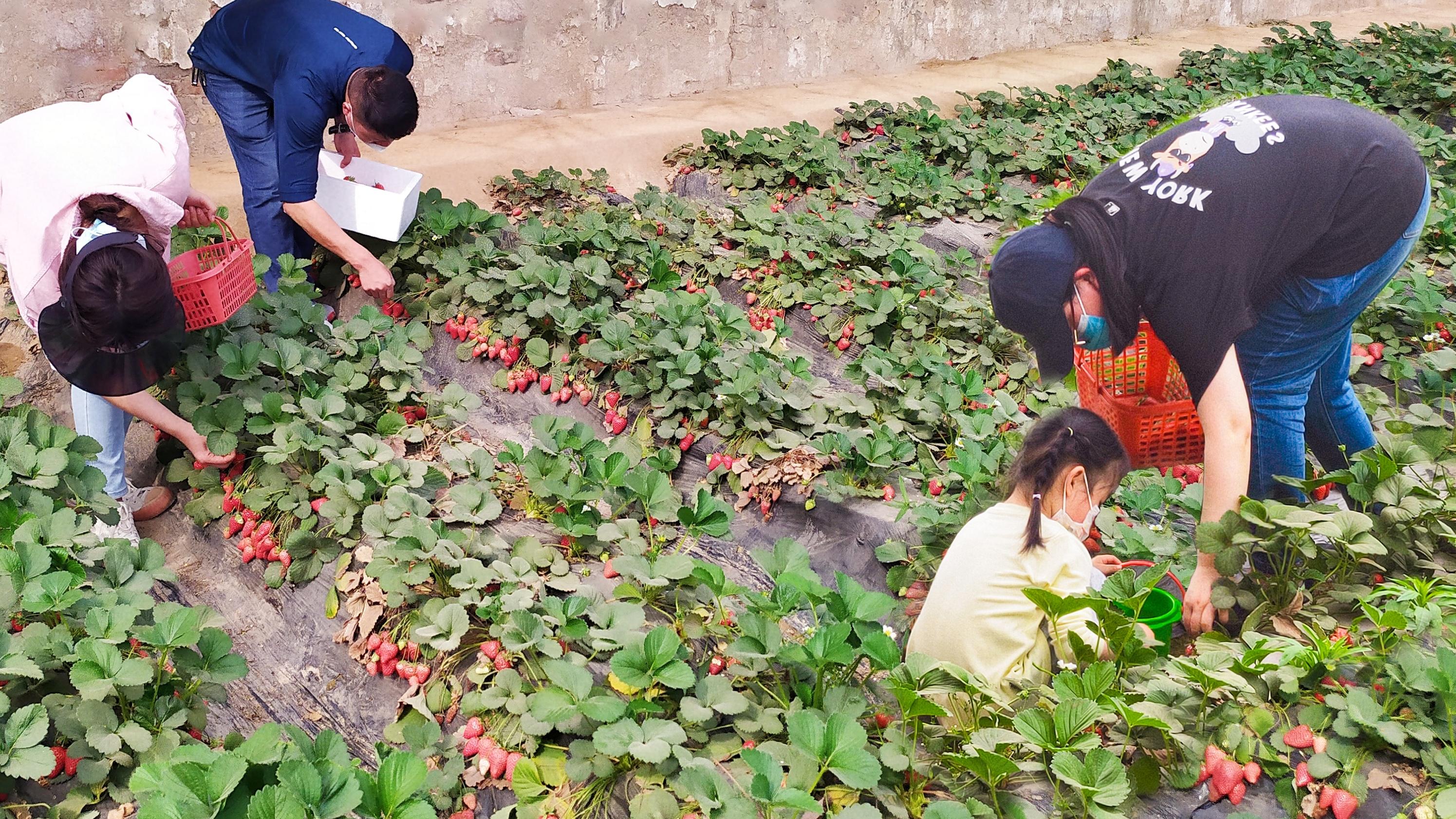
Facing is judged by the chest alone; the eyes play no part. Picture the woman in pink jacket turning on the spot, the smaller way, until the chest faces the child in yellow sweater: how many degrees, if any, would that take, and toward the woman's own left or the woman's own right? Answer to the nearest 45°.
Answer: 0° — they already face them

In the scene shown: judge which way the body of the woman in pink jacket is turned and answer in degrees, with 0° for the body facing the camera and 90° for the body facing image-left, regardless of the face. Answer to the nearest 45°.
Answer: approximately 315°
